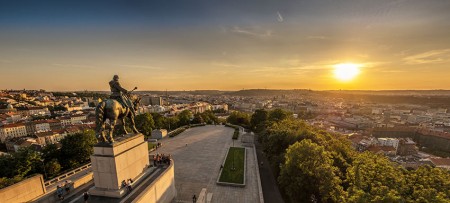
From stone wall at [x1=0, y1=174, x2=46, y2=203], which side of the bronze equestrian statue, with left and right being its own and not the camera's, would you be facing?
back

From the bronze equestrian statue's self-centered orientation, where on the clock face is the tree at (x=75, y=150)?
The tree is roughly at 10 o'clock from the bronze equestrian statue.

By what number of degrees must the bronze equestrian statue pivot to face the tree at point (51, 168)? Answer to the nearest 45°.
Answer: approximately 90° to its left

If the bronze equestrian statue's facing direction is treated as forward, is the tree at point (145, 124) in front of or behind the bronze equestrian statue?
in front

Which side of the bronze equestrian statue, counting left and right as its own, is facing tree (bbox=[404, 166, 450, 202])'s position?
right

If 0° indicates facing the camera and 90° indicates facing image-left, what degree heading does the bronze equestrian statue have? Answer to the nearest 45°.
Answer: approximately 225°

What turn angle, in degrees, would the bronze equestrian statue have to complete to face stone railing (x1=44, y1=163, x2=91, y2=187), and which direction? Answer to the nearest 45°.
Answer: approximately 90° to its left
